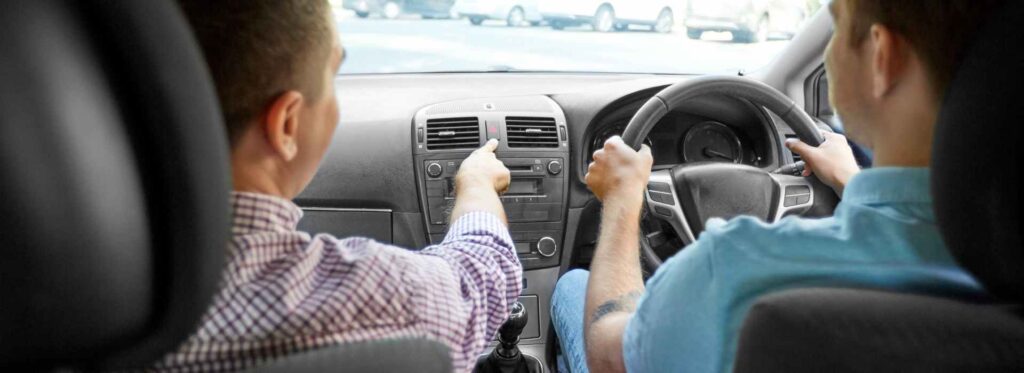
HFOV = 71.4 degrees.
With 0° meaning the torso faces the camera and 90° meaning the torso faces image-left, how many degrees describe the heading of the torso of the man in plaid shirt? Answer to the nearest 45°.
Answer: approximately 225°

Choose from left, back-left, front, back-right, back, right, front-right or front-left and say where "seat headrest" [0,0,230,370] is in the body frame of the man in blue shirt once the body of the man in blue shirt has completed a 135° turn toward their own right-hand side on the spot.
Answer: back-right

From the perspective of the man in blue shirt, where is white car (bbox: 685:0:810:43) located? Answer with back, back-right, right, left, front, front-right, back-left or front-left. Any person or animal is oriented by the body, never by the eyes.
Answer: front-right

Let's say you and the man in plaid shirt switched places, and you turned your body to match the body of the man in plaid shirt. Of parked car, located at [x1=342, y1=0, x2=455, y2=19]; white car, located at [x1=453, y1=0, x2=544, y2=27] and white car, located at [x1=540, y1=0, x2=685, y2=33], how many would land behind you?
0

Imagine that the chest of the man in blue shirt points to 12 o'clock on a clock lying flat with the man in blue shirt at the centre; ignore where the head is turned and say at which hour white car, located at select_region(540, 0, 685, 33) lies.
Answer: The white car is roughly at 1 o'clock from the man in blue shirt.

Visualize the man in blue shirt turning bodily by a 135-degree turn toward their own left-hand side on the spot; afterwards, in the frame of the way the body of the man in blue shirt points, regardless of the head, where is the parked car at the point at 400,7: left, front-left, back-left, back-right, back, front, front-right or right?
back-right

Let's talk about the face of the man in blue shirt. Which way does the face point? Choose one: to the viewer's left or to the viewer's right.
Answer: to the viewer's left

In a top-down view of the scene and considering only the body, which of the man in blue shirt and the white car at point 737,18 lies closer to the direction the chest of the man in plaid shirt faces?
the white car

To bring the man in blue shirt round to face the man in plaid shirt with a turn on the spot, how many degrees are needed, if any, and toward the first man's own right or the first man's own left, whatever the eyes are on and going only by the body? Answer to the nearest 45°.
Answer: approximately 90° to the first man's own left

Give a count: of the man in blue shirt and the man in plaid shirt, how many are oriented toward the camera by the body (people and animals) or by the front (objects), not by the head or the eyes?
0

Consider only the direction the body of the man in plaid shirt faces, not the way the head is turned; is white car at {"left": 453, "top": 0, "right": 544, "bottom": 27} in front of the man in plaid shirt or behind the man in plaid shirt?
in front

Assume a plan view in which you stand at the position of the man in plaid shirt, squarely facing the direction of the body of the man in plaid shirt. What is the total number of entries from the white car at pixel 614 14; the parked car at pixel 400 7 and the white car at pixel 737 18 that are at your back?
0

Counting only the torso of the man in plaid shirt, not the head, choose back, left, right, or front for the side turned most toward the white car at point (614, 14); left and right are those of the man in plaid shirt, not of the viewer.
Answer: front

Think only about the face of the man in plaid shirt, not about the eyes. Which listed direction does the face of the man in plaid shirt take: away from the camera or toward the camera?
away from the camera

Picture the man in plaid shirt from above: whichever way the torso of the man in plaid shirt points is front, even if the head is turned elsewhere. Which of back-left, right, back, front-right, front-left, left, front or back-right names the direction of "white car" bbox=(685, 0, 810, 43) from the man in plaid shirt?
front

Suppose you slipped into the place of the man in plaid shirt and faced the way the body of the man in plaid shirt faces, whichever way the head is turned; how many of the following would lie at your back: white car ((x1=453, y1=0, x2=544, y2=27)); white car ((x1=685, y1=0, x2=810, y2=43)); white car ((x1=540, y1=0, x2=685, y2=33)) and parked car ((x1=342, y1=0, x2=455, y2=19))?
0

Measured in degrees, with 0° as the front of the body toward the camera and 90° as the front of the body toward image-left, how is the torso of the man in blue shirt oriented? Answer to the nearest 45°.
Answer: approximately 135°

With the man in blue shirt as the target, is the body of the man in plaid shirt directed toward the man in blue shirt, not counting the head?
no

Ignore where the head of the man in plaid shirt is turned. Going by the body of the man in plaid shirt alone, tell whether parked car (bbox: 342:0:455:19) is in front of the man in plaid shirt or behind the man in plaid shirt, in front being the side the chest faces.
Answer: in front
